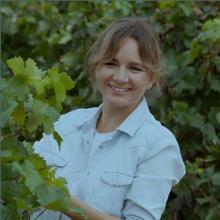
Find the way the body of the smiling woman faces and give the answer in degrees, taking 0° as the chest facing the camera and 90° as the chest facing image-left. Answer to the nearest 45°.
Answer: approximately 45°
